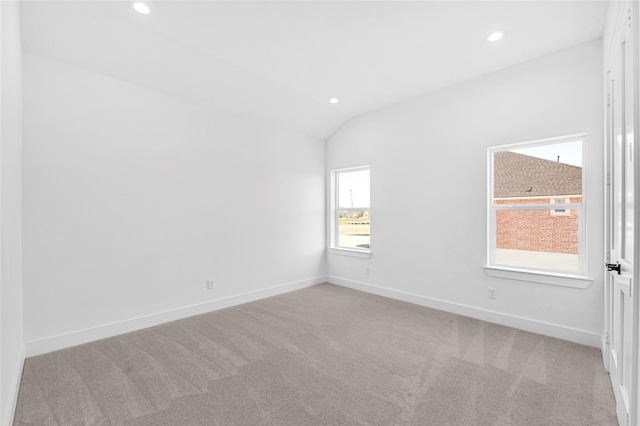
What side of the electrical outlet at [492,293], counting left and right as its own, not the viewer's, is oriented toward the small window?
right

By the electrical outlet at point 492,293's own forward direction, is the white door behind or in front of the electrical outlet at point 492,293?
in front

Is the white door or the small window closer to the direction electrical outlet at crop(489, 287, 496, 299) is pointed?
the white door

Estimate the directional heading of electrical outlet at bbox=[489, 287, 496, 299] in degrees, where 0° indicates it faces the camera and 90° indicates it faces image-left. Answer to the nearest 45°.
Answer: approximately 0°
